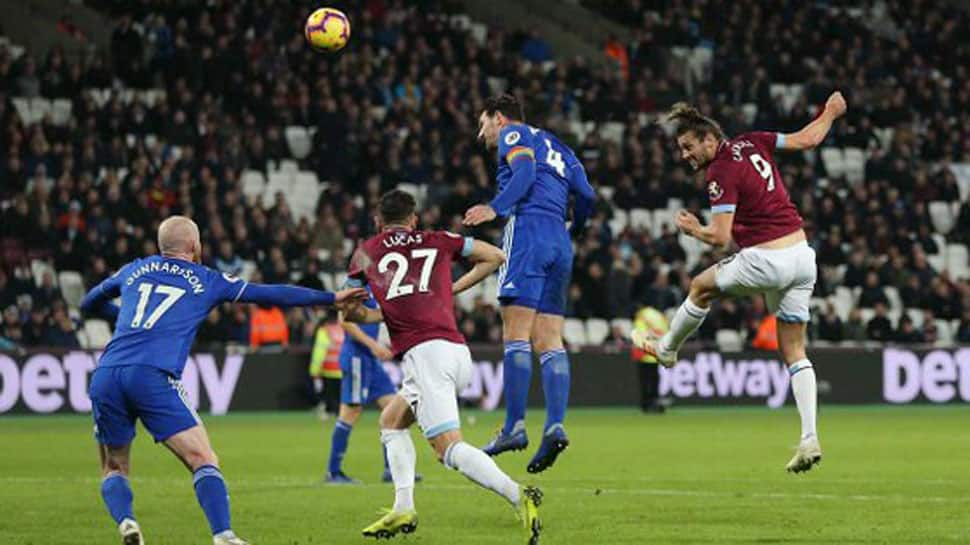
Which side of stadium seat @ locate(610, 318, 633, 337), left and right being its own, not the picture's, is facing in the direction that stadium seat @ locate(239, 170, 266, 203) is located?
right

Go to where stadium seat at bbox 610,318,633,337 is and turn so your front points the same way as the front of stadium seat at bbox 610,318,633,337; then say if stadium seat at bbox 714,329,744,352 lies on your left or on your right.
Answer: on your left

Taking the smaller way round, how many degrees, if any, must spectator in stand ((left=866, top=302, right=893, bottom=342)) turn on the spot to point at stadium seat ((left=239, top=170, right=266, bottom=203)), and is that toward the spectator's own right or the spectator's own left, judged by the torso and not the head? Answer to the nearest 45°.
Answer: approximately 90° to the spectator's own right

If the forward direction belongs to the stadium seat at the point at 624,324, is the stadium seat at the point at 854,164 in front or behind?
behind

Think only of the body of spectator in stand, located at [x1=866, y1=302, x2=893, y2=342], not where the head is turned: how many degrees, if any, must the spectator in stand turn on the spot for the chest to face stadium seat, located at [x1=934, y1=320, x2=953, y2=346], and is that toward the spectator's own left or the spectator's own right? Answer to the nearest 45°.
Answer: approximately 135° to the spectator's own left

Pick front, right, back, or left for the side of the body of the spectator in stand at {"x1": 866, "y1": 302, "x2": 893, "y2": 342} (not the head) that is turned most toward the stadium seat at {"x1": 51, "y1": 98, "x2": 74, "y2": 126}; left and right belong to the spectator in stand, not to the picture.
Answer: right

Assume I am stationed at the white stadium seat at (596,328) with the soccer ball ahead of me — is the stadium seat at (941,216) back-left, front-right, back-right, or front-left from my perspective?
back-left

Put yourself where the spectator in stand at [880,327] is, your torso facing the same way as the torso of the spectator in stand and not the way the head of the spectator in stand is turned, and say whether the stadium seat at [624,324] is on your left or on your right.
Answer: on your right

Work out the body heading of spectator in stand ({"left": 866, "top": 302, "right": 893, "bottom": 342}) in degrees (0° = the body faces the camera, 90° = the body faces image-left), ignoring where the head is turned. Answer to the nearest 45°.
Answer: approximately 0°

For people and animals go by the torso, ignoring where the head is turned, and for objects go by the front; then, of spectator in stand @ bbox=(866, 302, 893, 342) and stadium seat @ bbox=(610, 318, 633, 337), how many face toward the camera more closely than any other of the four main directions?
2

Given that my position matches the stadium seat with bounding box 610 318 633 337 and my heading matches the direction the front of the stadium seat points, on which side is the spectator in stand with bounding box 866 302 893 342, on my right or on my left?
on my left

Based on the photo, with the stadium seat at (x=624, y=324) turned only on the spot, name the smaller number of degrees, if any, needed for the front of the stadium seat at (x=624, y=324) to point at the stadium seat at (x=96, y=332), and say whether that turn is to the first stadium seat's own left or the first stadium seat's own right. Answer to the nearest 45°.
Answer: approximately 90° to the first stadium seat's own right
